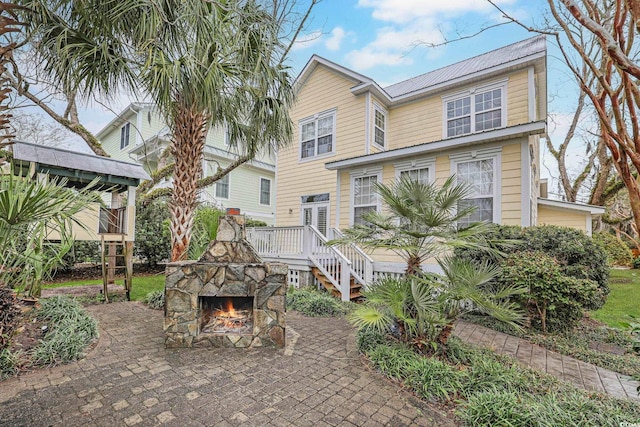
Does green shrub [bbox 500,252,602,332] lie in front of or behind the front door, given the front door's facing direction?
in front

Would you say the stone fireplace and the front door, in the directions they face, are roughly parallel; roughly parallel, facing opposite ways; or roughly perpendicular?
roughly parallel

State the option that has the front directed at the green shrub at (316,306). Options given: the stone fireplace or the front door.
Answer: the front door

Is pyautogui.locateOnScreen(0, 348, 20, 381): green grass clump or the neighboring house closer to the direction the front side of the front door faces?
the green grass clump

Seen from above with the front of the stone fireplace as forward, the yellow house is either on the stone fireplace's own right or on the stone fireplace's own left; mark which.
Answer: on the stone fireplace's own left

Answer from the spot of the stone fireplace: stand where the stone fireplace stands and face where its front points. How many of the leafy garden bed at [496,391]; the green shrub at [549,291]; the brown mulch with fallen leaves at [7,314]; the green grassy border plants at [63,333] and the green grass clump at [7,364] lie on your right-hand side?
3

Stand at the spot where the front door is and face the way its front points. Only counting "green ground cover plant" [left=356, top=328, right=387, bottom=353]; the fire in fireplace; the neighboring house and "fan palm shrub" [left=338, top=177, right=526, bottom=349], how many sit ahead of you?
3

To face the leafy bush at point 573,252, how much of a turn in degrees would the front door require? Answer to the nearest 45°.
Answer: approximately 45° to its left

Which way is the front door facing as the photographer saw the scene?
facing the viewer

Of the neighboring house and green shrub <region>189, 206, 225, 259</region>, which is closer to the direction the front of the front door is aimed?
the green shrub

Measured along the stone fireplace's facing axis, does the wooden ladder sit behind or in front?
behind

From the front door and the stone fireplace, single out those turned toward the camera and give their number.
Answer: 2

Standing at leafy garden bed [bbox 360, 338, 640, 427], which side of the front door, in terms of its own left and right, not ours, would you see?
front

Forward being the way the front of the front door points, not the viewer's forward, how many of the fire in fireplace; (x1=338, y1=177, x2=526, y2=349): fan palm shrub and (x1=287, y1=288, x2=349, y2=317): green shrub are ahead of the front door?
3

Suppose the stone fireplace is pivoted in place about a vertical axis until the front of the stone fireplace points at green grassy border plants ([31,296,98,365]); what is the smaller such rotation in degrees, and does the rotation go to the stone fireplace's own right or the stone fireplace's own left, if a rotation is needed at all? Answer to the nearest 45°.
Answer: approximately 90° to the stone fireplace's own right

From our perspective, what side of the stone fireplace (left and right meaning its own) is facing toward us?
front
